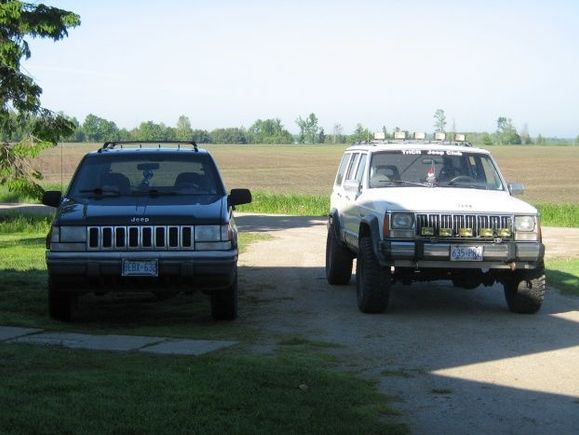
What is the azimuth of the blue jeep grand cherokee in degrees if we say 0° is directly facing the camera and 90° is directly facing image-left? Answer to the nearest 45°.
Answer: approximately 0°

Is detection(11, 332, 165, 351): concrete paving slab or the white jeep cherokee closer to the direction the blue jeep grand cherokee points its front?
the concrete paving slab

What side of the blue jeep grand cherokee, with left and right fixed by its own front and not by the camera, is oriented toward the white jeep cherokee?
left

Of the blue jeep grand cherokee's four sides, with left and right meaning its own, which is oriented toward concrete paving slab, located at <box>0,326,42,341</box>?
front

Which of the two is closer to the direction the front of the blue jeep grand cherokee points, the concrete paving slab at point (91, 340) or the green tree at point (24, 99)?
the concrete paving slab

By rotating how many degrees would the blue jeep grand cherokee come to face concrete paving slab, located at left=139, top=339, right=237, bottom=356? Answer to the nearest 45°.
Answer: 0° — it already faces it

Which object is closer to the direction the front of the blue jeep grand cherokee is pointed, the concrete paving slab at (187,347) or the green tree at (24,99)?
the concrete paving slab

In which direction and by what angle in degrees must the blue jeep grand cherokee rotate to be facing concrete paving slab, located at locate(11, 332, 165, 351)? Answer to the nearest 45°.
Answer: approximately 45° to its right
